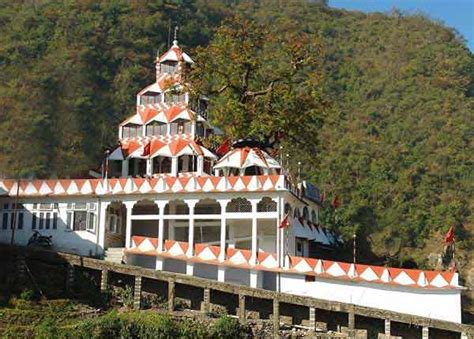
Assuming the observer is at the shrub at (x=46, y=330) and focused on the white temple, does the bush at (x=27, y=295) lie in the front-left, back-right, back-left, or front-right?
front-left

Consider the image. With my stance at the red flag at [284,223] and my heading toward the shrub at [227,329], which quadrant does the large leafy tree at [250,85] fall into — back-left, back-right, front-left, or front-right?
back-right

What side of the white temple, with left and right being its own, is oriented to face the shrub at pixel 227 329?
front

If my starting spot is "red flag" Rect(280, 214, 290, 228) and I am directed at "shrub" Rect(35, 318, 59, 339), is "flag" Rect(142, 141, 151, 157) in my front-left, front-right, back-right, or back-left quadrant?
front-right

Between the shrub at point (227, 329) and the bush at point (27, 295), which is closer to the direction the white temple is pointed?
the shrub

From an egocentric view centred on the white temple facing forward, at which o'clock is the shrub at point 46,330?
The shrub is roughly at 1 o'clock from the white temple.

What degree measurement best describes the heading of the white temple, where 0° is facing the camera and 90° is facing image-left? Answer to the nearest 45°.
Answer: approximately 0°
